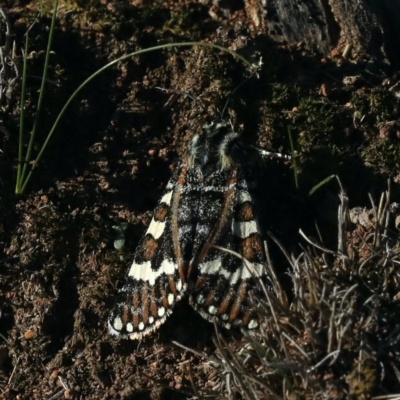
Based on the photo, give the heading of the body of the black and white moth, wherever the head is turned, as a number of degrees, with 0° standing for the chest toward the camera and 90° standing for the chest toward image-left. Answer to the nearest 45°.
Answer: approximately 180°
